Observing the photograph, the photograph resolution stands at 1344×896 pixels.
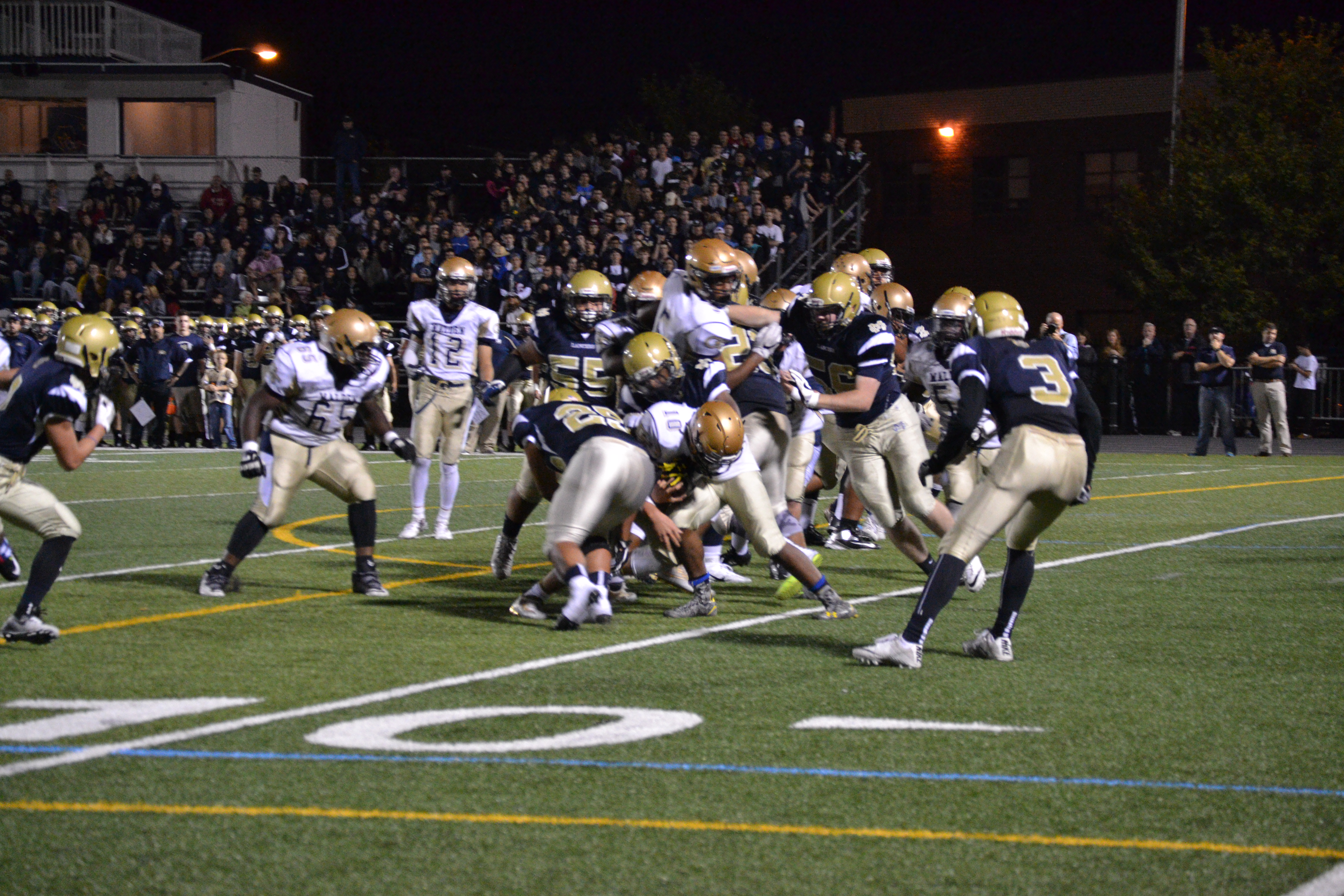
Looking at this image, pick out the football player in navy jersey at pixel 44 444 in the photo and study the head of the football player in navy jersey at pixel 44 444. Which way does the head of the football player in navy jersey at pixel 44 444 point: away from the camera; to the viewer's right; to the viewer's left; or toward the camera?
to the viewer's right

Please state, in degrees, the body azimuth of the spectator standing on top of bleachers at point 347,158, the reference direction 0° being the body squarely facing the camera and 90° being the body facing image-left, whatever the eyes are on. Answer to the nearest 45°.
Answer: approximately 0°

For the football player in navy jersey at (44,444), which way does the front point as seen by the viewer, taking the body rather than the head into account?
to the viewer's right

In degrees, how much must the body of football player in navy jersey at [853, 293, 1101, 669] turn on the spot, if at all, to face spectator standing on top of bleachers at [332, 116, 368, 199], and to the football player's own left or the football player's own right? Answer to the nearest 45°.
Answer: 0° — they already face them

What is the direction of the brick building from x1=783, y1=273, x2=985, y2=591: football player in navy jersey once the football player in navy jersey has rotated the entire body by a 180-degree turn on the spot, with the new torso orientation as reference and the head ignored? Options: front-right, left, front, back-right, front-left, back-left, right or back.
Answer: front-left

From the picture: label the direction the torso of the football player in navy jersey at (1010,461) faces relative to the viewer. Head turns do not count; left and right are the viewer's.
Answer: facing away from the viewer and to the left of the viewer

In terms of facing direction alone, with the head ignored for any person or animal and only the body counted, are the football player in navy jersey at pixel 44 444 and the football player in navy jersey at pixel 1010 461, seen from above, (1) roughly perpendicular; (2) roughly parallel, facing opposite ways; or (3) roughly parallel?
roughly perpendicular

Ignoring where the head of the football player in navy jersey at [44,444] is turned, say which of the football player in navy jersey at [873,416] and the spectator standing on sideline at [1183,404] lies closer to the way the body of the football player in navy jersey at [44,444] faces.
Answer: the football player in navy jersey

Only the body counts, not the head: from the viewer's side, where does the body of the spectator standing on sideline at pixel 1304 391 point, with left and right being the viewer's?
facing the viewer and to the left of the viewer

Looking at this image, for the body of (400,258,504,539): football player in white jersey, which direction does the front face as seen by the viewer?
toward the camera

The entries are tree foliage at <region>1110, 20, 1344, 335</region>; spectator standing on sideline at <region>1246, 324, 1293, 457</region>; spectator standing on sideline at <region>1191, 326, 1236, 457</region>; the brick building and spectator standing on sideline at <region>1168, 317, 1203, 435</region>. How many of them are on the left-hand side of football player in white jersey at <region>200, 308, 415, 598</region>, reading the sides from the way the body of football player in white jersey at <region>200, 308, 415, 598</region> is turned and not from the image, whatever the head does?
5
